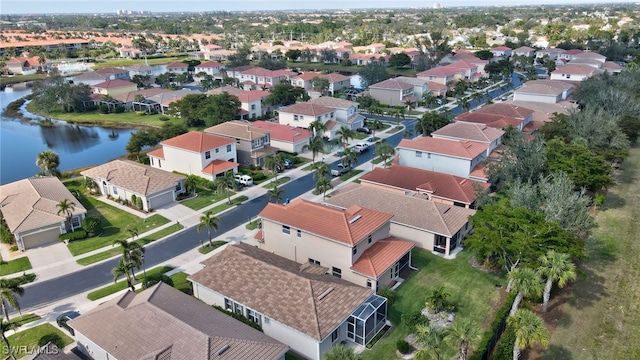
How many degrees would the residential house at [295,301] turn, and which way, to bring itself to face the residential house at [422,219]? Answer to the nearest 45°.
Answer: approximately 90° to its right

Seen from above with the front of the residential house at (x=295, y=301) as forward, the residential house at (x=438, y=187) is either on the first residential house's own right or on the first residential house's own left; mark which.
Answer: on the first residential house's own right

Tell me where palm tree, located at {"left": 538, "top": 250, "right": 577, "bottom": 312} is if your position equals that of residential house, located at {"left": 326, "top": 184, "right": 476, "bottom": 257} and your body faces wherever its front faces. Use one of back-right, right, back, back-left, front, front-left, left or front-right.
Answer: back

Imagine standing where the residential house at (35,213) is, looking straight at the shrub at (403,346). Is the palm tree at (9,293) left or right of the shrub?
right

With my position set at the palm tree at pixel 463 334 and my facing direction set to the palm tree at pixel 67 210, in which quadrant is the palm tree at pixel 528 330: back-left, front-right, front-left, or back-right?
back-right

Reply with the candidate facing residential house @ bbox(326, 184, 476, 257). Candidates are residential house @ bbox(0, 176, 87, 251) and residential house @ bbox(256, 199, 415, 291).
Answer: residential house @ bbox(0, 176, 87, 251)

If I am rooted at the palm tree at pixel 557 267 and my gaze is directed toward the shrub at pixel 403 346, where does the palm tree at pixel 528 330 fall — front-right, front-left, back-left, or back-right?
front-left

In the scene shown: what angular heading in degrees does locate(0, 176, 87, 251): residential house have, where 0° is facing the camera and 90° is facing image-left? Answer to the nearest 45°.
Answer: approximately 315°

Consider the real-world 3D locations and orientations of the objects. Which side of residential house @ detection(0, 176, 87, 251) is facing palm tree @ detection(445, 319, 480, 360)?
front

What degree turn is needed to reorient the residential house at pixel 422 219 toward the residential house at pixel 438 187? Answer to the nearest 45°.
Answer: approximately 45° to its right

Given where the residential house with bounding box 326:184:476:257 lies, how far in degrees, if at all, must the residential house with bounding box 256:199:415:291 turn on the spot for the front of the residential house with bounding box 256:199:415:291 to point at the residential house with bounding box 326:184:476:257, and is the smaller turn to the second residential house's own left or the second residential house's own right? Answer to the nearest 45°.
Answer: approximately 90° to the second residential house's own right

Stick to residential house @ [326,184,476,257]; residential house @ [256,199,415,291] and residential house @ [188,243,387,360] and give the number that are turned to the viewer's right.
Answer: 0

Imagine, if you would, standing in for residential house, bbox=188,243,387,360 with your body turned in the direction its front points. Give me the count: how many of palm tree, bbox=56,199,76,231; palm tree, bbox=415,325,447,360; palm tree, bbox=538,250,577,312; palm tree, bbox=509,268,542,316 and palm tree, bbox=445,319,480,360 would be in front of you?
1

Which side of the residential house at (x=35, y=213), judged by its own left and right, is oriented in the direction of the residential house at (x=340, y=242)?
front

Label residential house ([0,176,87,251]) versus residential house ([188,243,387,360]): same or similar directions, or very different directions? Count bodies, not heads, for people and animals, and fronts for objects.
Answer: very different directions

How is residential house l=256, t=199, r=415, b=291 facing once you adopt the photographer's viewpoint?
facing away from the viewer and to the left of the viewer

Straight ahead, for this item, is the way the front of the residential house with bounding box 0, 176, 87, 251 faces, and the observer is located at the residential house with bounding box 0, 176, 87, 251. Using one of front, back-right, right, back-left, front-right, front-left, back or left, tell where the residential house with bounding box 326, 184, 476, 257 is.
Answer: front

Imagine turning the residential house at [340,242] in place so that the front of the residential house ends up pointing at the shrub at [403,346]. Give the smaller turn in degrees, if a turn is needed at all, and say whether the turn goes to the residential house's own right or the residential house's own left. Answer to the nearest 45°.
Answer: approximately 135° to the residential house's own left

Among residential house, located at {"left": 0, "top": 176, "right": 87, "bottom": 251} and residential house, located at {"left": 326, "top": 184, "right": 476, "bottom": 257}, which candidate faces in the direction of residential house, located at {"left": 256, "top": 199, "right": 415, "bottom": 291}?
residential house, located at {"left": 0, "top": 176, "right": 87, "bottom": 251}
